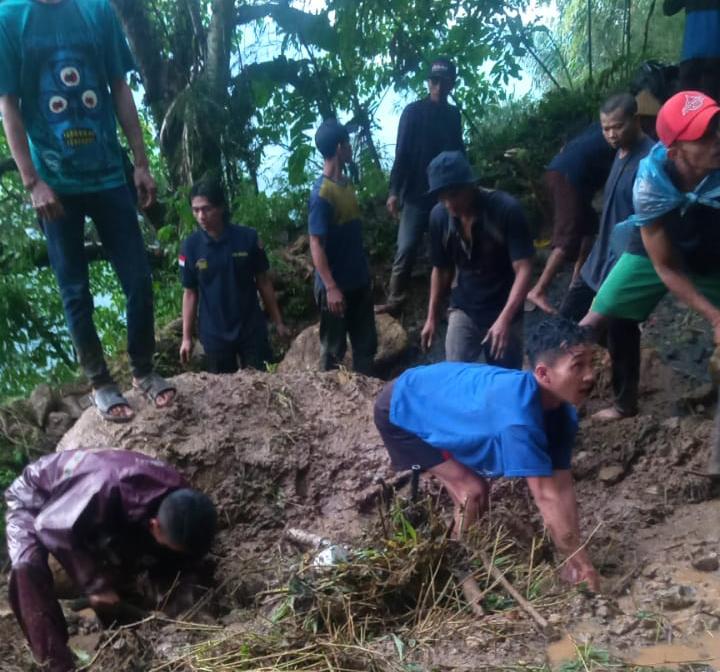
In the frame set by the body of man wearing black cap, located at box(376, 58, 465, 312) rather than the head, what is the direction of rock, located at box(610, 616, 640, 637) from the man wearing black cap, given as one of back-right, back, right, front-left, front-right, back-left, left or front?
front

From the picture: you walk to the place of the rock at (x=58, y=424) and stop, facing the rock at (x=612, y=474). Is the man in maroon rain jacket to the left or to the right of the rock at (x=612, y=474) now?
right

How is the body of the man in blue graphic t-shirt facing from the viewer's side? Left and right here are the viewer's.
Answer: facing the viewer

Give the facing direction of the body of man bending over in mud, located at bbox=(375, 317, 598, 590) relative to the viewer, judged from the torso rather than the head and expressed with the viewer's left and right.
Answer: facing to the right of the viewer

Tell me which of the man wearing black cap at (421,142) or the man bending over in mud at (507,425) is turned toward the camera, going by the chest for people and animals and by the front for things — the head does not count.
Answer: the man wearing black cap

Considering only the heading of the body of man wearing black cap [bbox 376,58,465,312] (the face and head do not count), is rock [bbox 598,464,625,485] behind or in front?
in front

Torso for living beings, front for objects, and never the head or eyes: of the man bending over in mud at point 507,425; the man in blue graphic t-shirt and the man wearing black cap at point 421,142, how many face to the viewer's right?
1

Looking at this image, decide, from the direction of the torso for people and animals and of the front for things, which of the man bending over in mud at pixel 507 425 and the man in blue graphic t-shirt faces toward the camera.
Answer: the man in blue graphic t-shirt

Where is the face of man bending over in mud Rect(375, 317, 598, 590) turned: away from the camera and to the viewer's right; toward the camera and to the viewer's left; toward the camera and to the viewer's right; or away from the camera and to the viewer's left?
toward the camera and to the viewer's right

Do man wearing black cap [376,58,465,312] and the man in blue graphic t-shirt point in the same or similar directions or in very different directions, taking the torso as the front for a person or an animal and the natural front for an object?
same or similar directions
